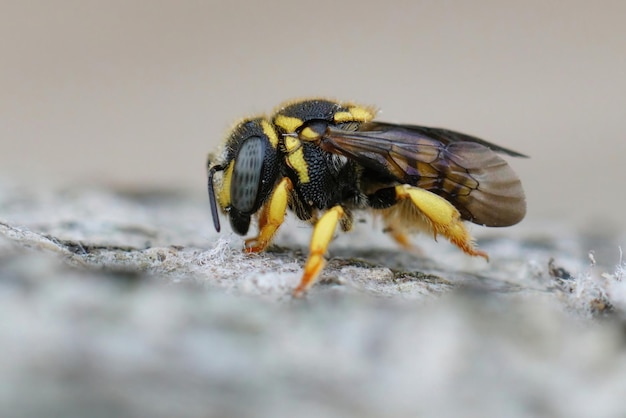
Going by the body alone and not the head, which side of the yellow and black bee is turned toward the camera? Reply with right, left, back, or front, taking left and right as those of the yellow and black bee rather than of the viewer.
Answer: left
